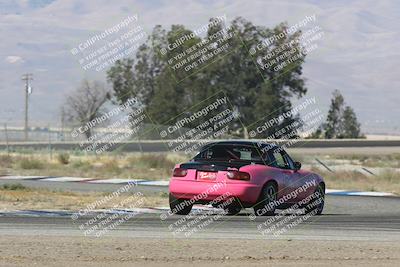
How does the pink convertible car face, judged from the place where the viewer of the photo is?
facing away from the viewer and to the right of the viewer
